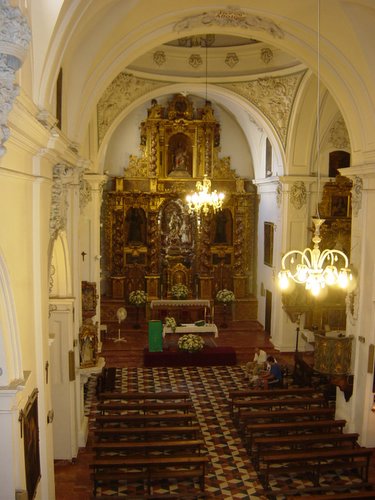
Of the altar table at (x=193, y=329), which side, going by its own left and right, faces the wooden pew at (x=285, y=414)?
front

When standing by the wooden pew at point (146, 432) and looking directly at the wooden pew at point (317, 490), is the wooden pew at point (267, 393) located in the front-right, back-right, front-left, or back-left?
front-left

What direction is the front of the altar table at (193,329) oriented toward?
toward the camera

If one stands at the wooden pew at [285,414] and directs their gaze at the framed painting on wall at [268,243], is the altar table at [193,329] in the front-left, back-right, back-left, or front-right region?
front-left

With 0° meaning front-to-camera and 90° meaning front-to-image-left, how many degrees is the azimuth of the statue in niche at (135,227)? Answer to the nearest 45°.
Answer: approximately 0°

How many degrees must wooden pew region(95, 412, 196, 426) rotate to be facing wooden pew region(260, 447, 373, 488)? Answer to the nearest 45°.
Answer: approximately 135° to its right

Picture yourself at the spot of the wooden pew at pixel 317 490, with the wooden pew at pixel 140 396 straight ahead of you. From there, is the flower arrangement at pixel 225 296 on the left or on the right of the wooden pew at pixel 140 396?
right

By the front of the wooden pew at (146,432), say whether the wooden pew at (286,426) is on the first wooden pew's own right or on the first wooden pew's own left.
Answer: on the first wooden pew's own right

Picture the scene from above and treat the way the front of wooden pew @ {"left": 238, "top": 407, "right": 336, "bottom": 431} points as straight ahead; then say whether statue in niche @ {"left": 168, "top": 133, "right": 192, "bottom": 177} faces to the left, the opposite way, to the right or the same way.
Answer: the opposite way

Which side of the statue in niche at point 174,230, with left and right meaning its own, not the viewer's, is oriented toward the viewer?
front

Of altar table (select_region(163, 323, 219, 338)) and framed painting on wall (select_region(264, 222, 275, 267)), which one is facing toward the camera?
the altar table

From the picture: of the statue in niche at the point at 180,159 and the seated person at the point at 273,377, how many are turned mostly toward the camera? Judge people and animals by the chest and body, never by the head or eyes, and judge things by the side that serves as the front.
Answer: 1

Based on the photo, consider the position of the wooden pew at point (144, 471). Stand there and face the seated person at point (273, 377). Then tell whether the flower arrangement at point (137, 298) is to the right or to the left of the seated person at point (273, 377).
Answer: left

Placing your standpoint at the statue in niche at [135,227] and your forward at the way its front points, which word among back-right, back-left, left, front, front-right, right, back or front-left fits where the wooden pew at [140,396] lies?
front

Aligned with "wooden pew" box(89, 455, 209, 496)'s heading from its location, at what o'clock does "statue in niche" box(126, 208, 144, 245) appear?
The statue in niche is roughly at 12 o'clock from the wooden pew.

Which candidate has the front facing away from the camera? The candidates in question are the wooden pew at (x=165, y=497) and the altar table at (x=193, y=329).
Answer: the wooden pew

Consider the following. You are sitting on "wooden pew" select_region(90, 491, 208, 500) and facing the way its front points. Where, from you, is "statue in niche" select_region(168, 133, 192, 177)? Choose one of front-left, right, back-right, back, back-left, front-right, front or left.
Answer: front

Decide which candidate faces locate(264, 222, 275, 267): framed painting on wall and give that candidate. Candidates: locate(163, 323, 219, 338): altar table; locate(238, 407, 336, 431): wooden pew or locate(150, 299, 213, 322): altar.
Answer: the wooden pew

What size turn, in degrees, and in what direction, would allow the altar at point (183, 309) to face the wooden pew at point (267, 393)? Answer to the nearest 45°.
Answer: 0° — it already faces it

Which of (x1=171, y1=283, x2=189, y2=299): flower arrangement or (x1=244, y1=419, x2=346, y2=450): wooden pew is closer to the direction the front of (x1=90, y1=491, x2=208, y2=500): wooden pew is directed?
the flower arrangement
